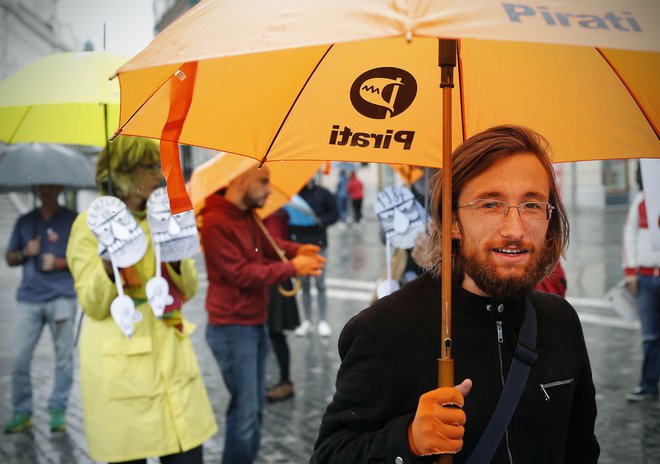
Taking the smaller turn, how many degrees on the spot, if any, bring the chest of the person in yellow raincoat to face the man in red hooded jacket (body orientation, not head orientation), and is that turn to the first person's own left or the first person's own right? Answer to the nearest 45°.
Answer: approximately 90° to the first person's own left

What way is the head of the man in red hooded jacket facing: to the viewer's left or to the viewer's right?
to the viewer's right

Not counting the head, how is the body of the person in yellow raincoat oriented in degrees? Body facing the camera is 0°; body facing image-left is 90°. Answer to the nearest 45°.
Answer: approximately 315°

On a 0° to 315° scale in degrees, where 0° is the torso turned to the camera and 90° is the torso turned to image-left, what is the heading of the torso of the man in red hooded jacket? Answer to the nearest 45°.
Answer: approximately 270°
